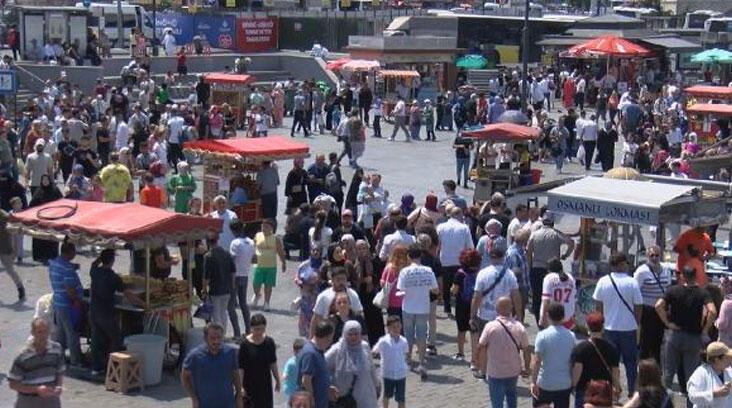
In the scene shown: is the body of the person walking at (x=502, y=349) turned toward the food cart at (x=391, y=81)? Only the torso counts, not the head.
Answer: yes

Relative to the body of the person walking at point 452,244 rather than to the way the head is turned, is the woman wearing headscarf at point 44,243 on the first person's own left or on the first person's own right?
on the first person's own left

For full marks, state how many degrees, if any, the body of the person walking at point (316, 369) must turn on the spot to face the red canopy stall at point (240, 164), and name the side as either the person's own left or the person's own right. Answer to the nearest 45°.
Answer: approximately 135° to the person's own left

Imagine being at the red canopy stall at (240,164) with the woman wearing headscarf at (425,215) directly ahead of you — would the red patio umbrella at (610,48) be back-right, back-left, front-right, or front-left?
back-left

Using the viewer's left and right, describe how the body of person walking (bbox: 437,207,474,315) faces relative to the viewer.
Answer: facing away from the viewer

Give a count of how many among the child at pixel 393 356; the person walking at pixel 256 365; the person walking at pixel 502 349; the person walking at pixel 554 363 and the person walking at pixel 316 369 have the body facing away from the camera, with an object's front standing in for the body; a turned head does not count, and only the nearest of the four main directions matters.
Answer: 2
